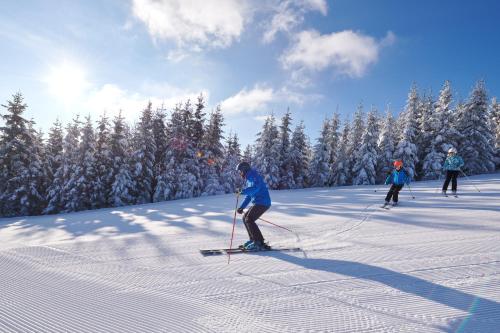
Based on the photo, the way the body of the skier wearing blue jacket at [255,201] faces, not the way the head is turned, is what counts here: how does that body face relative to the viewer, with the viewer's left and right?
facing to the left of the viewer

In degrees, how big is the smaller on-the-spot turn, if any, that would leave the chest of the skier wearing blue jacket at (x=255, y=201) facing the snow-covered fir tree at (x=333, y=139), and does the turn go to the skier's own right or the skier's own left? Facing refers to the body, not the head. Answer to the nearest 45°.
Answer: approximately 90° to the skier's own right

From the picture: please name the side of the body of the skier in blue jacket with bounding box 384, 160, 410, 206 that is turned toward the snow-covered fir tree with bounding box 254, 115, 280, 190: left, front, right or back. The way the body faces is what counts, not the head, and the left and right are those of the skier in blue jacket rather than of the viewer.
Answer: right

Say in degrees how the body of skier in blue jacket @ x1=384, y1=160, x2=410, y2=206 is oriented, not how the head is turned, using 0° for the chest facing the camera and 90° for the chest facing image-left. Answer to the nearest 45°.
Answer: approximately 45°

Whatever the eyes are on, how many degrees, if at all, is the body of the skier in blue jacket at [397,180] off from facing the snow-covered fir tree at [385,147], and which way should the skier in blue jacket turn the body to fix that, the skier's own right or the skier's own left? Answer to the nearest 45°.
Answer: approximately 135° to the skier's own right

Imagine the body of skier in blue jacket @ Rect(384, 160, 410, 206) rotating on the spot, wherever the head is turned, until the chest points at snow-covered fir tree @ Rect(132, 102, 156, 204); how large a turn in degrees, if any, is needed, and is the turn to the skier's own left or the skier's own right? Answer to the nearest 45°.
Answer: approximately 90° to the skier's own right

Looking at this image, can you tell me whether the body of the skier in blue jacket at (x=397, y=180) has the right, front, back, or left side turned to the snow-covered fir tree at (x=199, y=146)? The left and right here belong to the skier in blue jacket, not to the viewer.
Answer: right

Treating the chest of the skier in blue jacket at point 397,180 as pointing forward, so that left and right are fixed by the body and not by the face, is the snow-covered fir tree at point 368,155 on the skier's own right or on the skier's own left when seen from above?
on the skier's own right
